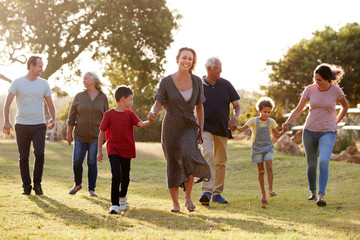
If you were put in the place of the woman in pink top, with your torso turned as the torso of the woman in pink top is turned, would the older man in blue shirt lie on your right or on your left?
on your right

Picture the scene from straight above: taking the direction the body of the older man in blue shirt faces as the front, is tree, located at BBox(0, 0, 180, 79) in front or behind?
behind

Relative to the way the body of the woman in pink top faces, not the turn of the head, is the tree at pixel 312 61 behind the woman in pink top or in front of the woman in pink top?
behind

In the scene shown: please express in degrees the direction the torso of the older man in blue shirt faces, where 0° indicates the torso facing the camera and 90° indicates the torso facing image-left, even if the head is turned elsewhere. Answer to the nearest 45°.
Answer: approximately 0°

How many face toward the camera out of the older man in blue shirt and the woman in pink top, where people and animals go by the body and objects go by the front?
2

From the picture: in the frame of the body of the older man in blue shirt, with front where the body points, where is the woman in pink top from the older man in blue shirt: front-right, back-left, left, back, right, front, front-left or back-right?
left

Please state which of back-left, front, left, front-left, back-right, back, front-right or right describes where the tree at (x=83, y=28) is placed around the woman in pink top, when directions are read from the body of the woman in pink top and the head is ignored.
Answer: back-right

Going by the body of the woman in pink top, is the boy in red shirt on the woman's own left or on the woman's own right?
on the woman's own right

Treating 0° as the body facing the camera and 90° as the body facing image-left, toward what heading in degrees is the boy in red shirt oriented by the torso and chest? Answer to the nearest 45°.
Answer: approximately 0°

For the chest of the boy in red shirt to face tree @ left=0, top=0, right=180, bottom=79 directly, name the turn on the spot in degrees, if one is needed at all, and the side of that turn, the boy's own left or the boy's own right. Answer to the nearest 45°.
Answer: approximately 180°
